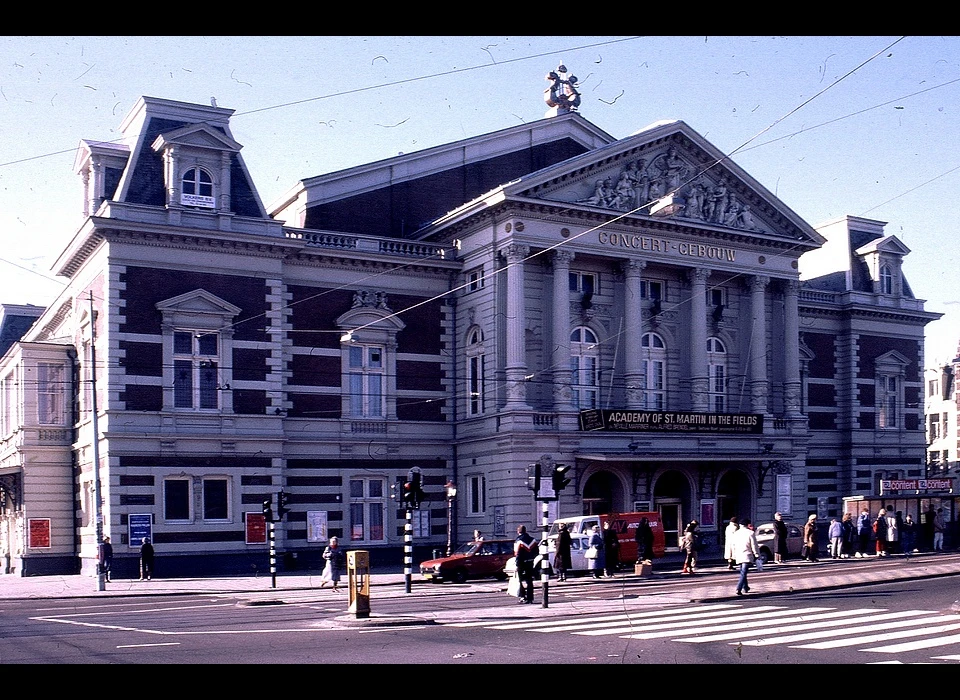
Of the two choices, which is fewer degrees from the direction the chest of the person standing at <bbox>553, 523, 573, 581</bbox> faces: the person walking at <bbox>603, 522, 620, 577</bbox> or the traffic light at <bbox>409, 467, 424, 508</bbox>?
the traffic light

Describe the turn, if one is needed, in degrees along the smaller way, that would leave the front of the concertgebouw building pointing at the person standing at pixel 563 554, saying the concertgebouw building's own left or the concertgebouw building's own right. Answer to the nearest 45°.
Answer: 0° — it already faces them

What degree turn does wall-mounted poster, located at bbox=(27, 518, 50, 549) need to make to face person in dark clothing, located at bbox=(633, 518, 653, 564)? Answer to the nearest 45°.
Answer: approximately 45° to its left

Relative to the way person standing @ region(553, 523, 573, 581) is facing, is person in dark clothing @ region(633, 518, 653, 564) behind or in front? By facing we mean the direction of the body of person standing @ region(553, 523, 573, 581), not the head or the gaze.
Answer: behind

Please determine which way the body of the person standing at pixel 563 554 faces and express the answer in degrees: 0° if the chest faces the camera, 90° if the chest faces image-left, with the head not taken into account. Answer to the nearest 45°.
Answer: approximately 0°
